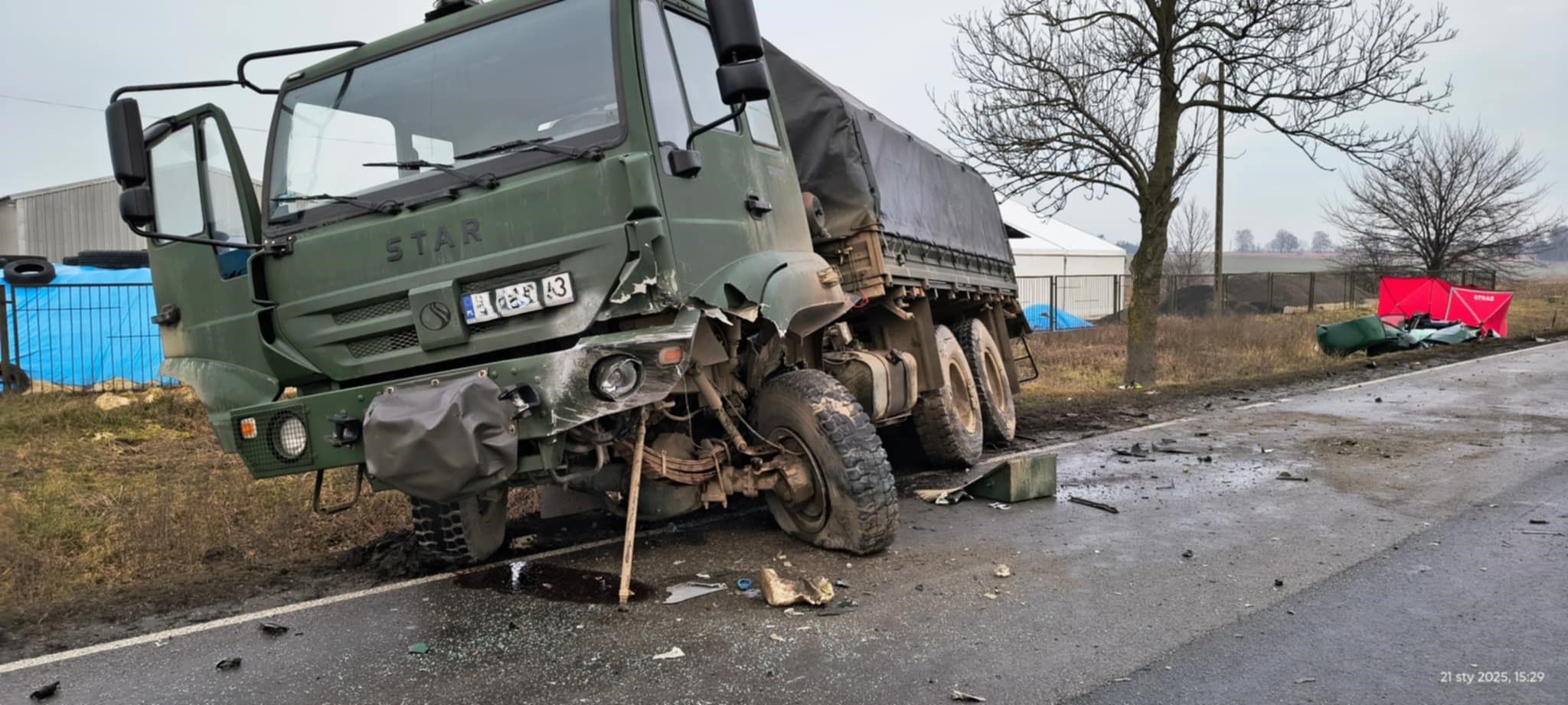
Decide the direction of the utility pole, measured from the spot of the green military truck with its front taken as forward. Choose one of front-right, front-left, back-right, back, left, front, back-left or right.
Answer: back

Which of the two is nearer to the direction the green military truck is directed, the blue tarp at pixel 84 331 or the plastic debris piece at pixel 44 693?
the plastic debris piece

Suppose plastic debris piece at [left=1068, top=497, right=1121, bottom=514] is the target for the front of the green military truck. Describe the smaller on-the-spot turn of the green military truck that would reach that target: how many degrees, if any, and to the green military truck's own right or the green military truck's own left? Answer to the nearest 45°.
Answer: approximately 135° to the green military truck's own left

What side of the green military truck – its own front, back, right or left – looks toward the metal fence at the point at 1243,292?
back

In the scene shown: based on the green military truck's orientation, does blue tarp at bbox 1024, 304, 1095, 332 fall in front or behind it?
behind

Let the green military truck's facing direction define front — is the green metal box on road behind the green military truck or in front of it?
behind

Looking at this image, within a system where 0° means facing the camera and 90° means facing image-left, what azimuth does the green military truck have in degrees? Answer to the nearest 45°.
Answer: approximately 45°

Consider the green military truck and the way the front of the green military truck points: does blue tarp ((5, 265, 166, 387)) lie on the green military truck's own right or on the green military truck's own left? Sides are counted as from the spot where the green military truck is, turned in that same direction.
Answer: on the green military truck's own right
